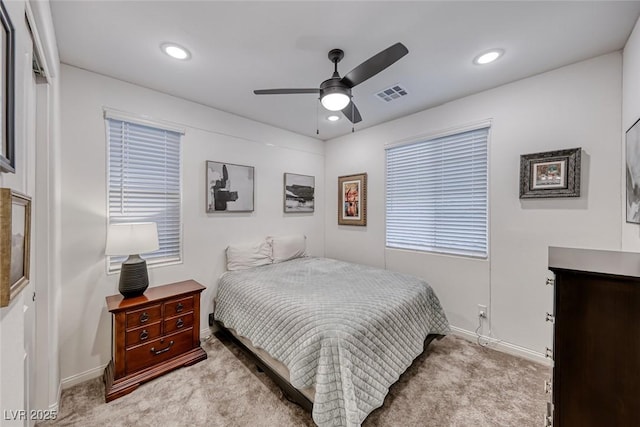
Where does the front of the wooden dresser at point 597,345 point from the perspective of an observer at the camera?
facing to the left of the viewer

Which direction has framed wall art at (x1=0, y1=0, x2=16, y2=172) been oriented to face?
to the viewer's right

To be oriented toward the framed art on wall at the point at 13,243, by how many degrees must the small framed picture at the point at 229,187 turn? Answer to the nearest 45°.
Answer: approximately 45° to its right

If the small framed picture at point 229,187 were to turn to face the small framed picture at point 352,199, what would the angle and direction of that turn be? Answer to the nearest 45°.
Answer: approximately 45° to its left

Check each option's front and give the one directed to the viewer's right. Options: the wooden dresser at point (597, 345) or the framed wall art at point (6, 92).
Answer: the framed wall art

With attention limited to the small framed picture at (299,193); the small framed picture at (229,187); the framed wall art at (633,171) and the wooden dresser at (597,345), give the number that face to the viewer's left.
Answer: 2

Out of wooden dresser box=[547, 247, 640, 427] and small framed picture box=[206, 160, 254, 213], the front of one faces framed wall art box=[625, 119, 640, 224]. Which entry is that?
the small framed picture

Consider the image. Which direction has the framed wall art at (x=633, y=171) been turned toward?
to the viewer's left

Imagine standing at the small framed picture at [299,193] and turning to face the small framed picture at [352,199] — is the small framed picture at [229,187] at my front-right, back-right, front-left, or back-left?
back-right

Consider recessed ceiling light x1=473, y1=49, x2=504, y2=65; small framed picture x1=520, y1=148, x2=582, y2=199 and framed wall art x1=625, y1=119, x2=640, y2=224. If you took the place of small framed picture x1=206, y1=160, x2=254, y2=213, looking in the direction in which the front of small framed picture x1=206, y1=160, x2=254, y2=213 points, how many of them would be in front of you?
3

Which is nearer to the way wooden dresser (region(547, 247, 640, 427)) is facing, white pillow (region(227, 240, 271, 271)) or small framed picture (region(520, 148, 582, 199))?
the white pillow

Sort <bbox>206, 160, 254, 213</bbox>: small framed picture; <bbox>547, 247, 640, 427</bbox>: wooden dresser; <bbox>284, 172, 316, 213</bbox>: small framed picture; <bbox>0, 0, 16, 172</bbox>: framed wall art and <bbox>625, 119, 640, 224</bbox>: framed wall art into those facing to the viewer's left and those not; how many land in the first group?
2
